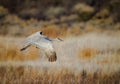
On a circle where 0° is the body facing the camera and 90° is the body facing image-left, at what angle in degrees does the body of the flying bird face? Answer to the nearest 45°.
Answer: approximately 270°
